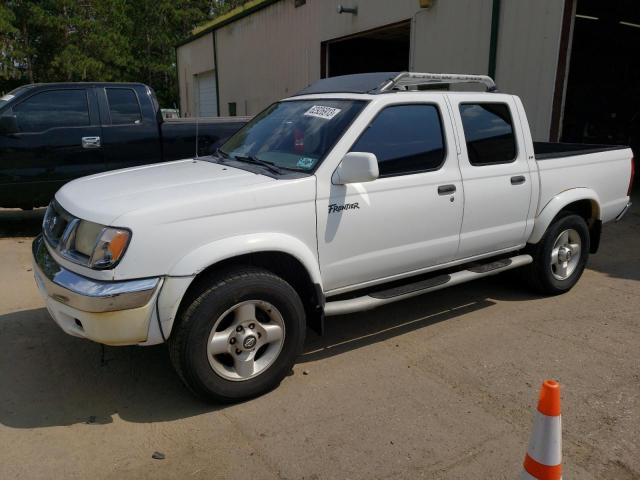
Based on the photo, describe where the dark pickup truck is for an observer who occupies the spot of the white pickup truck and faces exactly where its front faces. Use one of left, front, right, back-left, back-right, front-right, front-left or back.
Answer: right

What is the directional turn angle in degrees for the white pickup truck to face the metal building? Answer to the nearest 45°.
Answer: approximately 135° to its right

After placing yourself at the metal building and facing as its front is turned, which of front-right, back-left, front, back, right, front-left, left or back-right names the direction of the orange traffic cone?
front-left

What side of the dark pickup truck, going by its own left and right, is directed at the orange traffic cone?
left

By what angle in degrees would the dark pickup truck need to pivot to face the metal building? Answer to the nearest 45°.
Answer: approximately 135° to its right

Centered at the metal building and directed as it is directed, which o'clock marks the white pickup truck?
The white pickup truck is roughly at 11 o'clock from the metal building.

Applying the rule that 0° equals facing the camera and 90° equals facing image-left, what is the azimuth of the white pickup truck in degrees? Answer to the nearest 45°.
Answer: approximately 45°

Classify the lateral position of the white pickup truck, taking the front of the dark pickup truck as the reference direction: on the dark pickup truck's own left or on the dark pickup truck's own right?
on the dark pickup truck's own left

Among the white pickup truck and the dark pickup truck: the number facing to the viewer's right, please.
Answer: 0

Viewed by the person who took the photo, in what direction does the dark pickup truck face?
facing to the left of the viewer
